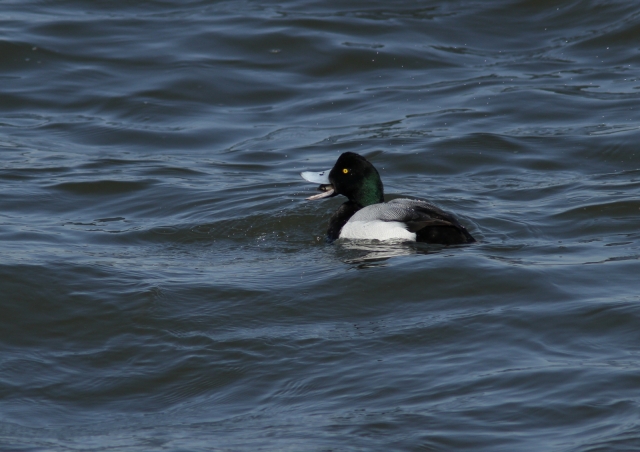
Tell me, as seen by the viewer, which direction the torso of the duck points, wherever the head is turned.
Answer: to the viewer's left
